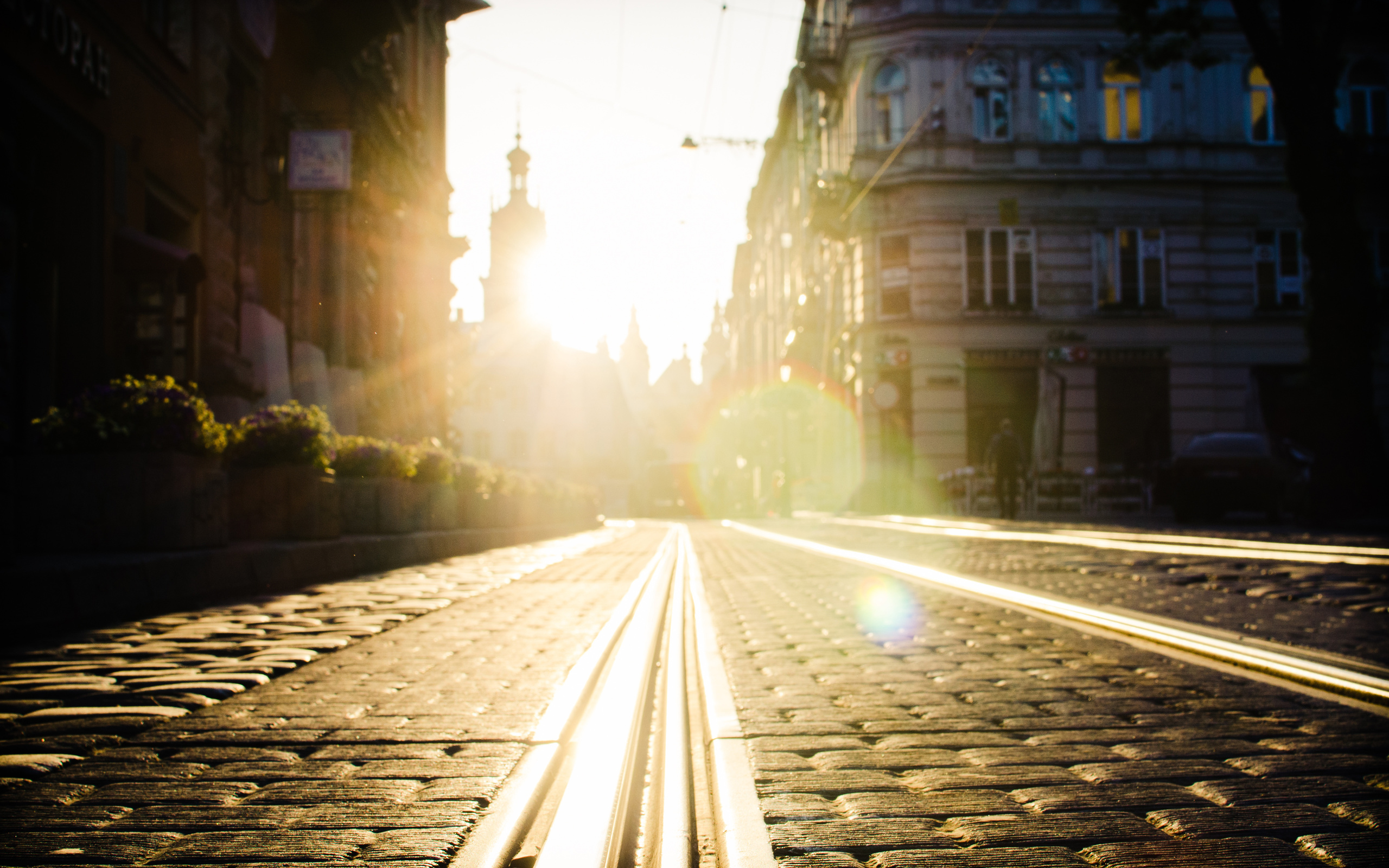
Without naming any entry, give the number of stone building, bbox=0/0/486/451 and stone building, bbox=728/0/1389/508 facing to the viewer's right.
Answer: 1

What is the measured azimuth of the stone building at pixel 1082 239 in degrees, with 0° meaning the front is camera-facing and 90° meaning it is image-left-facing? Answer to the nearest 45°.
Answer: approximately 0°

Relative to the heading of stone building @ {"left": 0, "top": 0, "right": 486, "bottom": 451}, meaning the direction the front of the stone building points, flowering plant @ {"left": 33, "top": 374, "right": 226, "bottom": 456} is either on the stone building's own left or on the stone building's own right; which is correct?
on the stone building's own right

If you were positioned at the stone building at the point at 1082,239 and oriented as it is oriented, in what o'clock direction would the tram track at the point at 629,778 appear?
The tram track is roughly at 12 o'clock from the stone building.

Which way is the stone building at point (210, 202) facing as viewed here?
to the viewer's right

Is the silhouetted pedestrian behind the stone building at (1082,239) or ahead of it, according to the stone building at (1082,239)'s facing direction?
ahead

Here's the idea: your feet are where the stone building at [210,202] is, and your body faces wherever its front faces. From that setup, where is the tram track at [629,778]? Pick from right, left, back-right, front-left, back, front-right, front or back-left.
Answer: right
